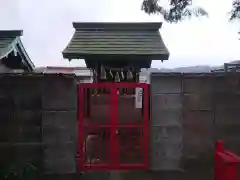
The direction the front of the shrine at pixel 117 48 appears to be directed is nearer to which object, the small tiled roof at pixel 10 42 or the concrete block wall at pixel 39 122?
the concrete block wall

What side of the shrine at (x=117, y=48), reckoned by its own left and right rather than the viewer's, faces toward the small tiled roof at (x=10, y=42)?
right

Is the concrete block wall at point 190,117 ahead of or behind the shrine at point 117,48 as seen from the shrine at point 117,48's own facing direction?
ahead

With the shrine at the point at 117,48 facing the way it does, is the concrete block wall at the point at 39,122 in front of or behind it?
in front

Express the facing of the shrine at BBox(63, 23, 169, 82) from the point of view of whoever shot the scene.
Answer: facing the viewer

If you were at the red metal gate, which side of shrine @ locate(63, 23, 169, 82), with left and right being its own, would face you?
front

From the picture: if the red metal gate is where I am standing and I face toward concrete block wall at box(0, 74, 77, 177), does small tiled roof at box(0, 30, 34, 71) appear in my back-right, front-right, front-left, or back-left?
front-right

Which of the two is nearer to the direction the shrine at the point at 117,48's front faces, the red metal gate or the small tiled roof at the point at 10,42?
the red metal gate
